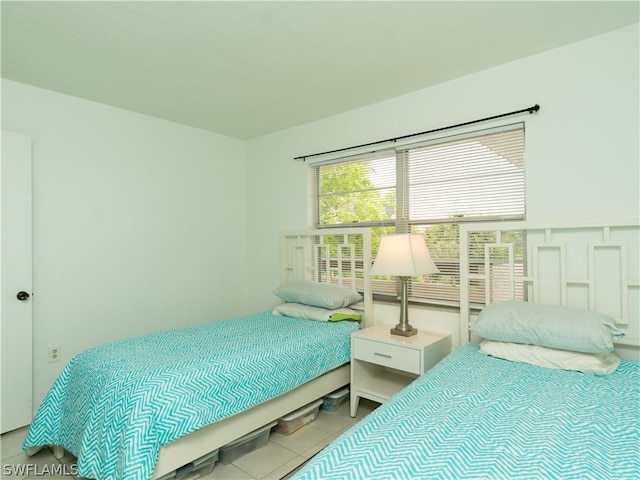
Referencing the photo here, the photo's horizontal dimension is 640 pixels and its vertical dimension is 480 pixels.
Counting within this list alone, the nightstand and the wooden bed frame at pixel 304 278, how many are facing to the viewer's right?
0

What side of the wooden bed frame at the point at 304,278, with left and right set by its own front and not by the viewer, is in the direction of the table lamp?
left

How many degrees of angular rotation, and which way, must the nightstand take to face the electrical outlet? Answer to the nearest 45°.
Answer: approximately 45° to its right

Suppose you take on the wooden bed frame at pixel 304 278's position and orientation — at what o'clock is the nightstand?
The nightstand is roughly at 9 o'clock from the wooden bed frame.

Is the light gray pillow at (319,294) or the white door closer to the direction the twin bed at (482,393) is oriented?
the white door

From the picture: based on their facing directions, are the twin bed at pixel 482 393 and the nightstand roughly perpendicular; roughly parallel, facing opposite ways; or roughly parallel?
roughly parallel

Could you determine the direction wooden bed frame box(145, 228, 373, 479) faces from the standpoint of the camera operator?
facing the viewer and to the left of the viewer

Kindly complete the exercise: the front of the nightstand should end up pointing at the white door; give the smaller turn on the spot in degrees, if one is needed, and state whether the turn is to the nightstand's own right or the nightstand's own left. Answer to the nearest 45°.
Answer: approximately 45° to the nightstand's own right

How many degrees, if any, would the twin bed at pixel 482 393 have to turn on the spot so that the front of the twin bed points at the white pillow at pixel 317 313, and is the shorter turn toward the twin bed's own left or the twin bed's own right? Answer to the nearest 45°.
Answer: approximately 90° to the twin bed's own right
